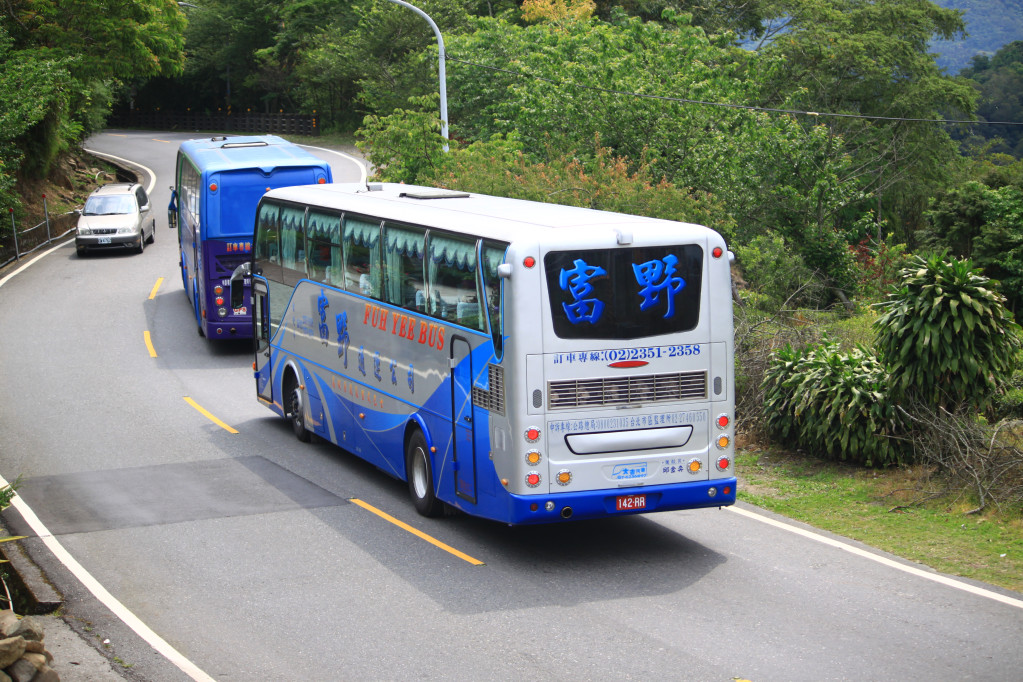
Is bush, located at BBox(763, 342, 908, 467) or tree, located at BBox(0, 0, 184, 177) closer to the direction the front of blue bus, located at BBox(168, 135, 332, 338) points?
the tree

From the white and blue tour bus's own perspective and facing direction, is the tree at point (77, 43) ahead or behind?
ahead

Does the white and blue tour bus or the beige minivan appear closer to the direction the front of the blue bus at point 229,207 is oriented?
the beige minivan

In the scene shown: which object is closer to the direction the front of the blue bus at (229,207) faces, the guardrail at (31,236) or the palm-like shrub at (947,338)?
the guardrail

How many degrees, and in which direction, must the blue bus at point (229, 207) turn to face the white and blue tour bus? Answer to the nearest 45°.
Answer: approximately 180°

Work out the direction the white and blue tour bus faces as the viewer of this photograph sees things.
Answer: facing away from the viewer and to the left of the viewer

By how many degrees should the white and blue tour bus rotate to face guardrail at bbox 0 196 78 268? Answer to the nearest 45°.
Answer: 0° — it already faces it

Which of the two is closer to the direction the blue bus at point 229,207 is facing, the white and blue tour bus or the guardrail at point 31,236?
the guardrail

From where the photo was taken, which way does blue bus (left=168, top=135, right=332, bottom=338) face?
away from the camera

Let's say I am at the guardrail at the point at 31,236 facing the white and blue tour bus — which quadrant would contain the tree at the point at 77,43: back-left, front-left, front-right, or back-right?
back-left

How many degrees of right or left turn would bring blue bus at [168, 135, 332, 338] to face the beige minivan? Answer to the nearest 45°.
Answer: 0° — it already faces it

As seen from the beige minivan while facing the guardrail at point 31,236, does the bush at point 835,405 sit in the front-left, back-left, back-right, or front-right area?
back-left

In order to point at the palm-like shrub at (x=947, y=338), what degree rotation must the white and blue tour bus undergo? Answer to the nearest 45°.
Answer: approximately 90° to its right

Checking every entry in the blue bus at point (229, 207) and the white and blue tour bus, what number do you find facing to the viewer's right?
0

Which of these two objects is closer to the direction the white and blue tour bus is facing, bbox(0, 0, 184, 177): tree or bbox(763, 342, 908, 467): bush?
the tree

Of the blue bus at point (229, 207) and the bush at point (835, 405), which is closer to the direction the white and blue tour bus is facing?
the blue bus
